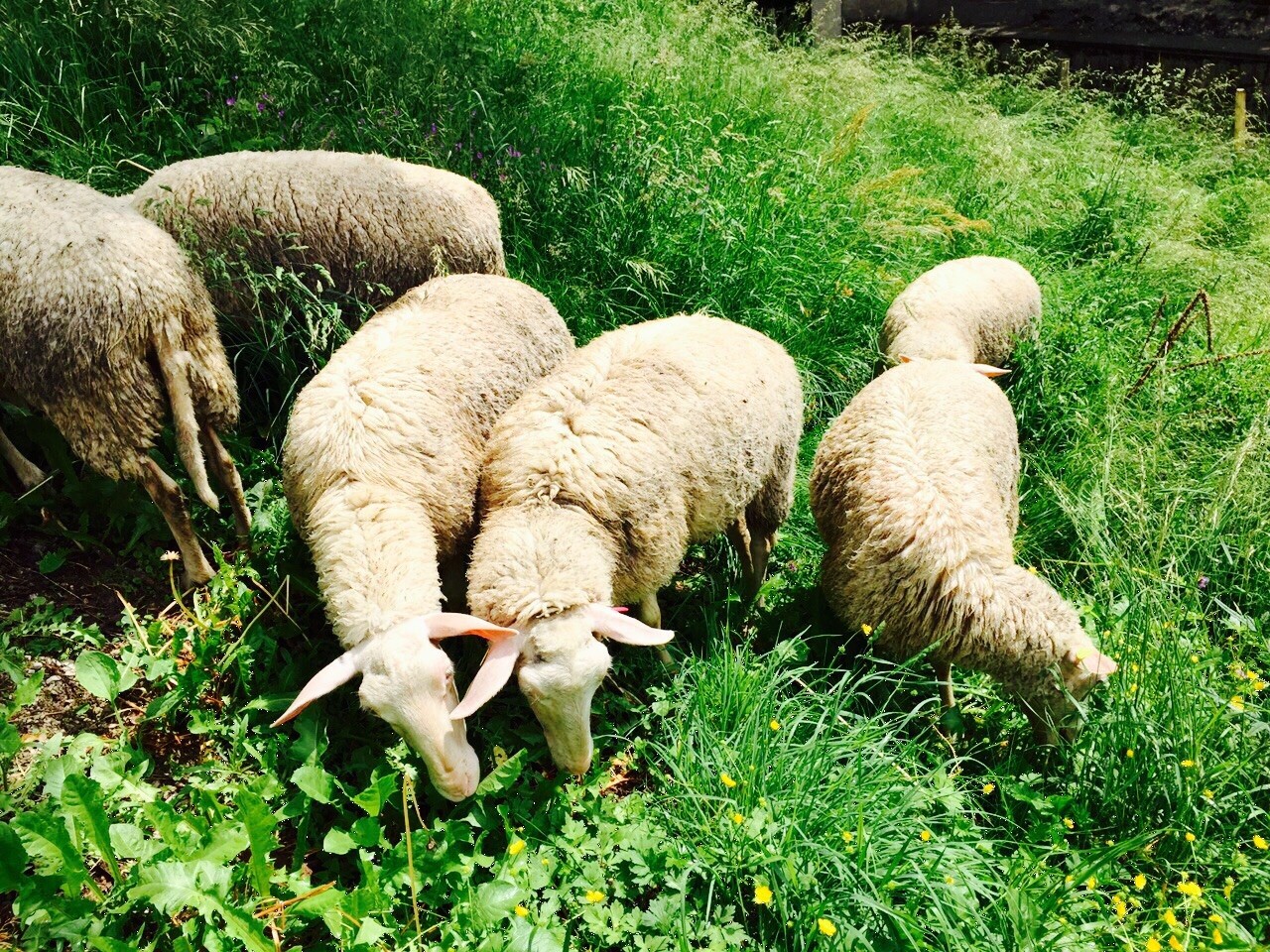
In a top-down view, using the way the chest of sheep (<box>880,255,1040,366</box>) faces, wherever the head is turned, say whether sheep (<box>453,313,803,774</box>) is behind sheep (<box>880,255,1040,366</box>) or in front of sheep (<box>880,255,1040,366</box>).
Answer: in front

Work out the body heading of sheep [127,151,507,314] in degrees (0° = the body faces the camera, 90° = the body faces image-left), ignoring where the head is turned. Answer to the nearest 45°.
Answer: approximately 90°

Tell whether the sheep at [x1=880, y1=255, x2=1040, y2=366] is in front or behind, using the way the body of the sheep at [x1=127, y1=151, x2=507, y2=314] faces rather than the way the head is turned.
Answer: behind

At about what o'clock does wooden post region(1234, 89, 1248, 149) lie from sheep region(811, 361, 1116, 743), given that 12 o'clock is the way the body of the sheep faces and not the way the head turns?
The wooden post is roughly at 8 o'clock from the sheep.

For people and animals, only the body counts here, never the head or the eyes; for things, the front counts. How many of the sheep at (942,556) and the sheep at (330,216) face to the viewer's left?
1

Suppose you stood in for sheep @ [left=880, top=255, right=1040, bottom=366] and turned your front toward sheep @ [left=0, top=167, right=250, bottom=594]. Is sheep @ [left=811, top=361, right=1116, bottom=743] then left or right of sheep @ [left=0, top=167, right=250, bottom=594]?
left

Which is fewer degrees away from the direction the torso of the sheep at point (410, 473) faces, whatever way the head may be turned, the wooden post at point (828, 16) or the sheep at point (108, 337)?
the sheep

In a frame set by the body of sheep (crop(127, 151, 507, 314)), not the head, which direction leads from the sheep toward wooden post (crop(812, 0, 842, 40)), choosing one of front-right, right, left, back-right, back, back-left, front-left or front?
back-right

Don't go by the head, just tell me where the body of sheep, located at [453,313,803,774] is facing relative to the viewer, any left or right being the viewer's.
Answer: facing the viewer and to the left of the viewer

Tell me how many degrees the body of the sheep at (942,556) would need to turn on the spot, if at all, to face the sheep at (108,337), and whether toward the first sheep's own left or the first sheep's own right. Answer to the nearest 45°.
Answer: approximately 135° to the first sheep's own right
